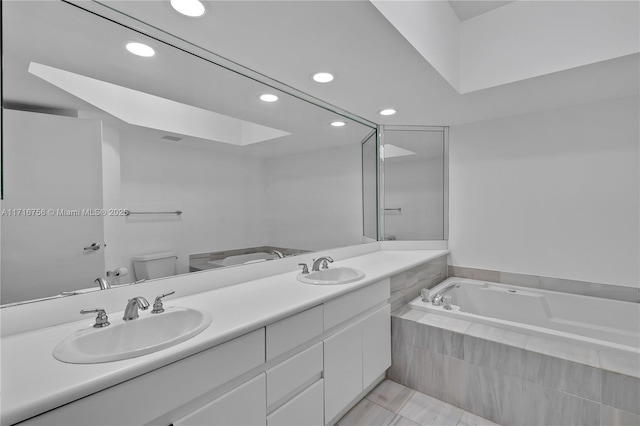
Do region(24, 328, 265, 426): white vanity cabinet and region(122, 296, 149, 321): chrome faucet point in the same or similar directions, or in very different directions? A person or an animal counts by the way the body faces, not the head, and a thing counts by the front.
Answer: same or similar directions

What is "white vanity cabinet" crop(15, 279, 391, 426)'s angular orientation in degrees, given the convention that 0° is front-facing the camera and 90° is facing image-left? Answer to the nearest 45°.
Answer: approximately 315°

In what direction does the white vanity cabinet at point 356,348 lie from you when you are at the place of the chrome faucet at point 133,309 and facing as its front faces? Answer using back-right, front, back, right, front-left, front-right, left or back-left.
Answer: front-left

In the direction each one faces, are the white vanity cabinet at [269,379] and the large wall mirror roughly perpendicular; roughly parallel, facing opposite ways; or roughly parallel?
roughly parallel

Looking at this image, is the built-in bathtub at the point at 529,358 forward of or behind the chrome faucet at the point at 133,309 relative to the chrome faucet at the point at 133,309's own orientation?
forward

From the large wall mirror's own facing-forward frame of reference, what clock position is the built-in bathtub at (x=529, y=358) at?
The built-in bathtub is roughly at 11 o'clock from the large wall mirror.

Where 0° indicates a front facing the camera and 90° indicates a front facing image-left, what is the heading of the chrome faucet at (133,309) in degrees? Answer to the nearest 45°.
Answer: approximately 315°

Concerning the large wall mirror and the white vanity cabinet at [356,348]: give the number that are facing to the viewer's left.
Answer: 0

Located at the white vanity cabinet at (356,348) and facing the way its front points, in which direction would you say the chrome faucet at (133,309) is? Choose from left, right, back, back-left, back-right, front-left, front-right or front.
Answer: right

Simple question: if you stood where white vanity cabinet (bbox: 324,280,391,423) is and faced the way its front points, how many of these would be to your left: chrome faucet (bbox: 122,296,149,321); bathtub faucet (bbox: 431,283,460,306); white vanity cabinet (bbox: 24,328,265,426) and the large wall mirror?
1
